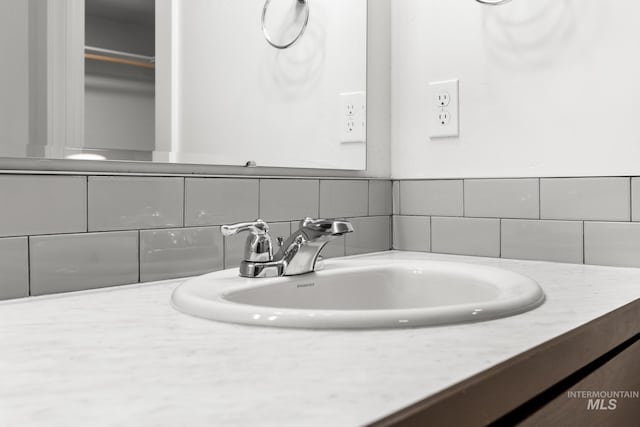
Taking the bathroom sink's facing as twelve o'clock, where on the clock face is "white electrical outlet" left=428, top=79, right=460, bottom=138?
The white electrical outlet is roughly at 8 o'clock from the bathroom sink.

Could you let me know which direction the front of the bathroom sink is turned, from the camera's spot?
facing the viewer and to the right of the viewer
